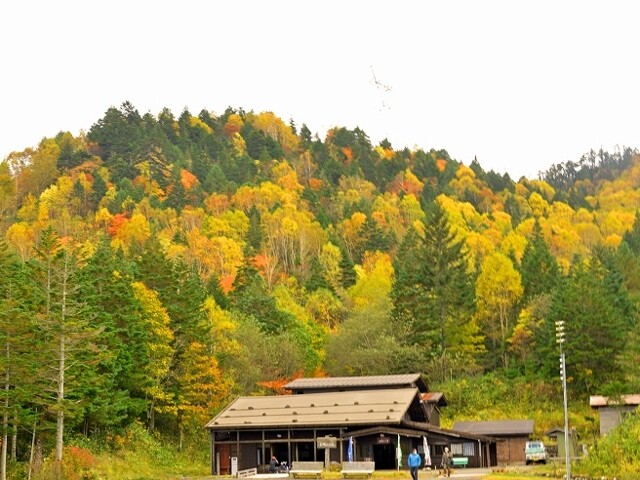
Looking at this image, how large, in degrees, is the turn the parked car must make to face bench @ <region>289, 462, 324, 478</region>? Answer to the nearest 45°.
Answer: approximately 45° to its right

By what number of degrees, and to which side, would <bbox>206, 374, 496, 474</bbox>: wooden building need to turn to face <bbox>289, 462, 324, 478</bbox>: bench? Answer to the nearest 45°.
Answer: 0° — it already faces it

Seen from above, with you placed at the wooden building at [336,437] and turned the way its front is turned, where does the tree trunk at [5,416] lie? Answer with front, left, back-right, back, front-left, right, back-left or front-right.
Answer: front-right

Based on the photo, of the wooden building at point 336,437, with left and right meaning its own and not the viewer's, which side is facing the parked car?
left

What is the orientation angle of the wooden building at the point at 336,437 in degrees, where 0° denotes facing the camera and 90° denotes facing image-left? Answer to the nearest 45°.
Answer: approximately 0°

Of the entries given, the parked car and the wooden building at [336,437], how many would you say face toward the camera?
2
